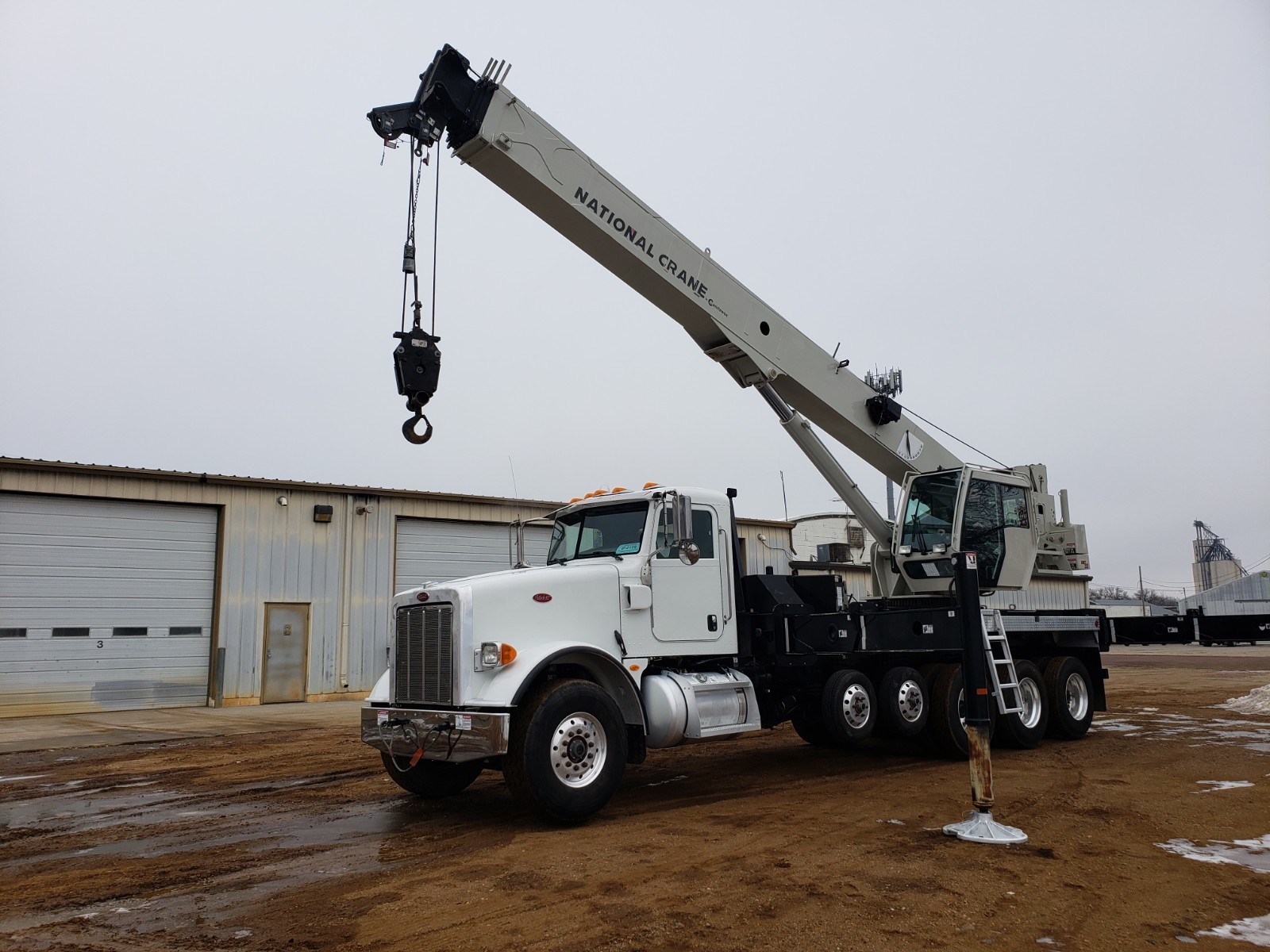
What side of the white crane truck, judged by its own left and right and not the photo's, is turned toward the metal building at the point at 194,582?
right

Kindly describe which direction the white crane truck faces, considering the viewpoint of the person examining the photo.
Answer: facing the viewer and to the left of the viewer
